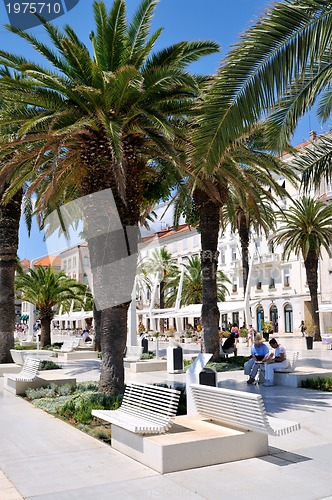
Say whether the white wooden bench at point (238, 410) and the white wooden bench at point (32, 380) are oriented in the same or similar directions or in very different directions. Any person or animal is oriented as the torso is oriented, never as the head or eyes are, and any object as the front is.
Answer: very different directions

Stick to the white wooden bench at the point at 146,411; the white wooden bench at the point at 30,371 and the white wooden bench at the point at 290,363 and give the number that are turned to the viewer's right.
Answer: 0

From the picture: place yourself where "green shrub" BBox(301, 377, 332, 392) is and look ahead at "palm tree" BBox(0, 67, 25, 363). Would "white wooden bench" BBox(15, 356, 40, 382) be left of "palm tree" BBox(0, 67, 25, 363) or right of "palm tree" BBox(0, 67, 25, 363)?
left

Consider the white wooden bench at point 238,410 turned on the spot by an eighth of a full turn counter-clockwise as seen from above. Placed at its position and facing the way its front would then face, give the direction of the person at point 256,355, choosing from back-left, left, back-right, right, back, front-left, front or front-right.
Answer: front

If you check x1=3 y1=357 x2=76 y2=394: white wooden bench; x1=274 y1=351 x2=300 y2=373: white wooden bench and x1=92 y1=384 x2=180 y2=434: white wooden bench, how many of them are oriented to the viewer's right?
0

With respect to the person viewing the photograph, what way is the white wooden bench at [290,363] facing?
facing the viewer and to the left of the viewer

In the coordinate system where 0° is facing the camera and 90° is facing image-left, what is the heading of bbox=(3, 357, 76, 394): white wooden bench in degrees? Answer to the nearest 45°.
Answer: approximately 45°

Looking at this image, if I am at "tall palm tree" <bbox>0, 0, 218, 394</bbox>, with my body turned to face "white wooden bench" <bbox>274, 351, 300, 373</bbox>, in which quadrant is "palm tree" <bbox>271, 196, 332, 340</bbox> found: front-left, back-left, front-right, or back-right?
front-left
